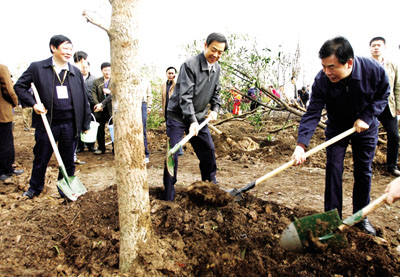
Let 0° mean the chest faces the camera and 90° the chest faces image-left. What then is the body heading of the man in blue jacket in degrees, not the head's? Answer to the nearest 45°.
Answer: approximately 45°

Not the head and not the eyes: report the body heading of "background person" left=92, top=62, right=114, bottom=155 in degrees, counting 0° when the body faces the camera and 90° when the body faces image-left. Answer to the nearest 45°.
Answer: approximately 0°

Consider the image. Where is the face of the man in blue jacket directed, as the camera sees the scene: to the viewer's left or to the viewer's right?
to the viewer's left

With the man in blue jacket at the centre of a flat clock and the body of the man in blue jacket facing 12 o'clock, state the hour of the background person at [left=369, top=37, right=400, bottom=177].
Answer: The background person is roughly at 5 o'clock from the man in blue jacket.

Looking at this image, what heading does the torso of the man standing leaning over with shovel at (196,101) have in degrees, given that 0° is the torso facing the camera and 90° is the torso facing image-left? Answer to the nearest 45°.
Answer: approximately 315°

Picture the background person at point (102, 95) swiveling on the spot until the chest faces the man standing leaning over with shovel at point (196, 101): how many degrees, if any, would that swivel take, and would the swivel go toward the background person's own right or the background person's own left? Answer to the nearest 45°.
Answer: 0° — they already face them

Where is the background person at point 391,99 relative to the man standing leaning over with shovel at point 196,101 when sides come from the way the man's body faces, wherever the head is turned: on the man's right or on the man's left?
on the man's left

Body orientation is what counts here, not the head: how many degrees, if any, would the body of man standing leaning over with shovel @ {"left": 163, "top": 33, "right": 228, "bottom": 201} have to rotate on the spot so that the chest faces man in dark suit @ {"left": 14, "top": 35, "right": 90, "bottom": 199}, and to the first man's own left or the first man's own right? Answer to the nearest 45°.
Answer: approximately 135° to the first man's own right

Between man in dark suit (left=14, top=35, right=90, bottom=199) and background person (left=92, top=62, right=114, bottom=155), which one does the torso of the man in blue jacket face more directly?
the man in dark suit
